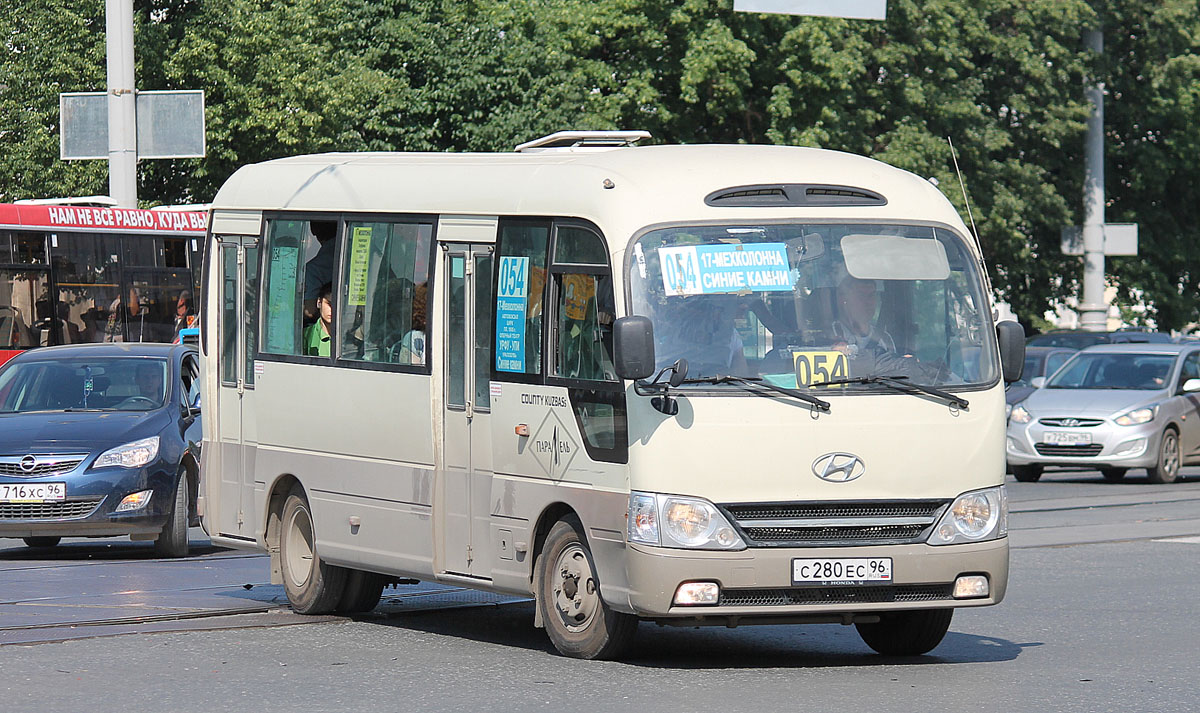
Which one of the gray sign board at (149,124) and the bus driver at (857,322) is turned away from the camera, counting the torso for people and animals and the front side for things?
the gray sign board

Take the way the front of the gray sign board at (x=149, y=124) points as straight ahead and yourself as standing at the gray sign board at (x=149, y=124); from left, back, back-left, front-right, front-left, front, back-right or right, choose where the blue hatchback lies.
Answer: back

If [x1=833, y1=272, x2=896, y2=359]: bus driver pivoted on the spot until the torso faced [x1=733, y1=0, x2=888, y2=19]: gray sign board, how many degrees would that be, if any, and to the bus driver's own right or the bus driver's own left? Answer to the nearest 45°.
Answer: approximately 135° to the bus driver's own left

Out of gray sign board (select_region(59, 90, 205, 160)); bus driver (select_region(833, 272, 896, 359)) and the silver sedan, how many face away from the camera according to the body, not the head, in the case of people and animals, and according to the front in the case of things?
1

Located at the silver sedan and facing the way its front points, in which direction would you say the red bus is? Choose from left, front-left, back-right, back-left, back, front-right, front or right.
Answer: front-right

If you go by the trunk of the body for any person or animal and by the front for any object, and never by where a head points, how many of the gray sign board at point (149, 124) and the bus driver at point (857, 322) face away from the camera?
1

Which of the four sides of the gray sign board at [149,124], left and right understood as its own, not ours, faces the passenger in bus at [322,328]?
back

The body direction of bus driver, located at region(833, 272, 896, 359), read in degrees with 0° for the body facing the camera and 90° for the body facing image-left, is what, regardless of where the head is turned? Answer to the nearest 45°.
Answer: approximately 315°

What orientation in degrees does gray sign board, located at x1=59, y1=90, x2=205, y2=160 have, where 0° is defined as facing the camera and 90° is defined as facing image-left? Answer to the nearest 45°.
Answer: approximately 180°
